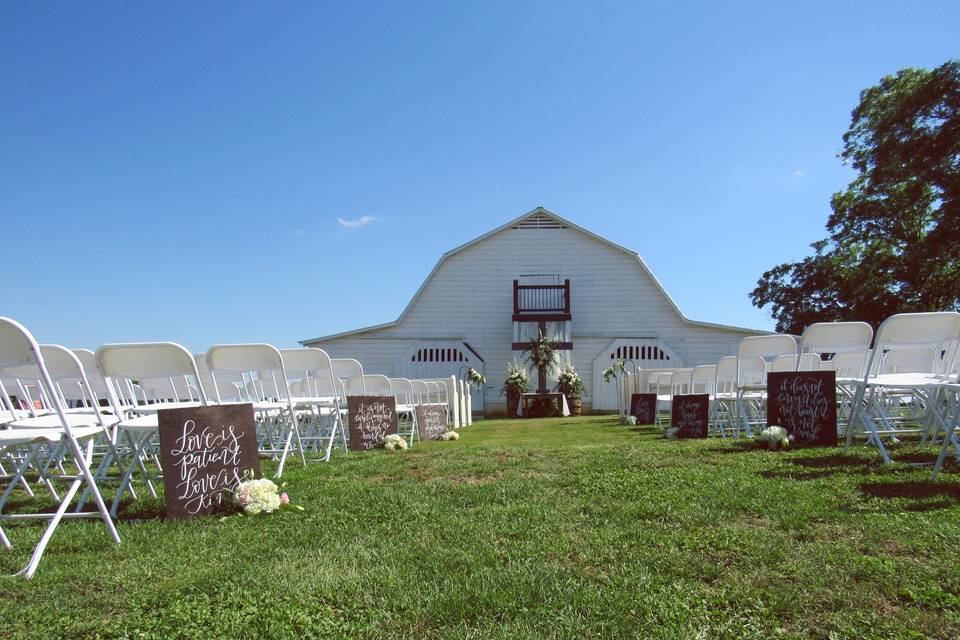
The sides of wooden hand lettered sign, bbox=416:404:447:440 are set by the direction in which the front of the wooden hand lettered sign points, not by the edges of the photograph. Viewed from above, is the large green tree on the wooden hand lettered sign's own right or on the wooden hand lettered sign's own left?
on the wooden hand lettered sign's own left

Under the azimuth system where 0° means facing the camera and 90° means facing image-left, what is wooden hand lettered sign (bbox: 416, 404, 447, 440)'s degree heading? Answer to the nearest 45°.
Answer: approximately 0°

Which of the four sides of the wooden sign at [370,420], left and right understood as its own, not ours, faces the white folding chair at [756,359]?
left

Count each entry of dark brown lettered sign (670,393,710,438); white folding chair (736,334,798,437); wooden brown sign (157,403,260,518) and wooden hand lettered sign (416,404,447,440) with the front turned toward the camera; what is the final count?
3

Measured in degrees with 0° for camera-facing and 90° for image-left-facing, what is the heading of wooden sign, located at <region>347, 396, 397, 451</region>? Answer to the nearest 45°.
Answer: approximately 0°

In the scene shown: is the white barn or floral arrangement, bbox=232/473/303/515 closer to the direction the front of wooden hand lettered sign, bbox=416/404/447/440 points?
the floral arrangement

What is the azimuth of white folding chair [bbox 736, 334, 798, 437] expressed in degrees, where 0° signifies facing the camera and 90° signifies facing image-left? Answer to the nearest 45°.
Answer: approximately 180°

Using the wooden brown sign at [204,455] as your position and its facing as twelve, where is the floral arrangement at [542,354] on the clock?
The floral arrangement is roughly at 7 o'clock from the wooden brown sign.
